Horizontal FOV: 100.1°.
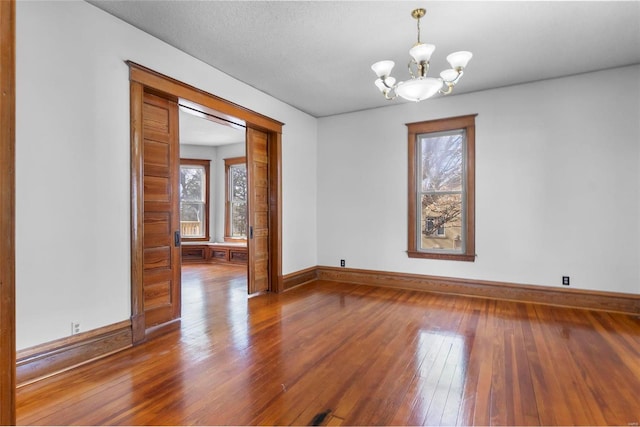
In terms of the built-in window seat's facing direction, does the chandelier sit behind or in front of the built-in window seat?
in front

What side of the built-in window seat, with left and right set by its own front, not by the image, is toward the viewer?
front

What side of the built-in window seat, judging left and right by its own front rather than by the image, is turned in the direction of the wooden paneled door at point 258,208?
front

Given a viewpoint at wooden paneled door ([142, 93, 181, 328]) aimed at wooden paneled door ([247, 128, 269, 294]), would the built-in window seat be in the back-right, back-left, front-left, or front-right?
front-left

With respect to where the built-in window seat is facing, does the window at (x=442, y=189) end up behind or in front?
in front

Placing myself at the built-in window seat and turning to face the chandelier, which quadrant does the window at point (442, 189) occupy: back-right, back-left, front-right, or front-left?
front-left

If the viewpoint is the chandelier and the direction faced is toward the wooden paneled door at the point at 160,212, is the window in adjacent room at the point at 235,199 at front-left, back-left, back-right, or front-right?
front-right

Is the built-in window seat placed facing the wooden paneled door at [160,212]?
yes
